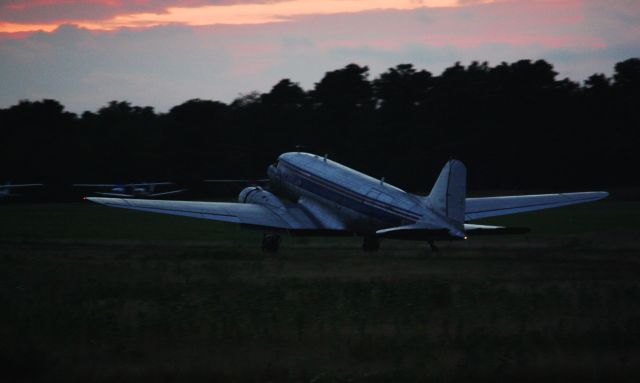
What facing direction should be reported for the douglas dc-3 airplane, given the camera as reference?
facing away from the viewer and to the left of the viewer
